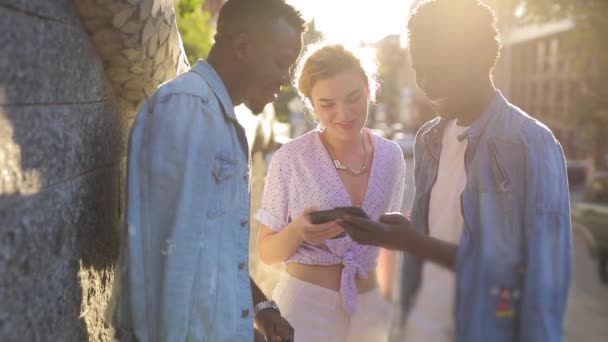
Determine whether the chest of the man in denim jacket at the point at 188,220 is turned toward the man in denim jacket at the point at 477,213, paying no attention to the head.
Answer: yes

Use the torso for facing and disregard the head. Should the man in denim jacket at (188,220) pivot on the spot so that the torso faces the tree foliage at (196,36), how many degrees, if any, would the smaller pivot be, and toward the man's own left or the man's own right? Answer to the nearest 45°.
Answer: approximately 90° to the man's own left

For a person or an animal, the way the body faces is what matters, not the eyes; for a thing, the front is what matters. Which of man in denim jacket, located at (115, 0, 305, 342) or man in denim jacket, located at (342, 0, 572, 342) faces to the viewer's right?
man in denim jacket, located at (115, 0, 305, 342)

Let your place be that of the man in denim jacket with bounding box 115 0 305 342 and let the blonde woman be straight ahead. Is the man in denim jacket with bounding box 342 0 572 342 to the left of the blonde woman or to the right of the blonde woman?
right

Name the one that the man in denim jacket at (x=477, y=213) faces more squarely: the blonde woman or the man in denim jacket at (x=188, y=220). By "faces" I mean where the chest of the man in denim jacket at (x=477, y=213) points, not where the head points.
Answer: the man in denim jacket

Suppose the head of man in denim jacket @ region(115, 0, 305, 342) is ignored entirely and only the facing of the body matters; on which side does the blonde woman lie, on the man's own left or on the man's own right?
on the man's own left

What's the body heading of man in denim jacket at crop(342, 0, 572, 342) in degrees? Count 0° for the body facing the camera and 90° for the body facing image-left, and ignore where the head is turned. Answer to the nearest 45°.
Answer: approximately 45°

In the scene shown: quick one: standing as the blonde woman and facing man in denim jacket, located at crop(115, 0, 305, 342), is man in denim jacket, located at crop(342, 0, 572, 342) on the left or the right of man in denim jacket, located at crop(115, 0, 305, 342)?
left

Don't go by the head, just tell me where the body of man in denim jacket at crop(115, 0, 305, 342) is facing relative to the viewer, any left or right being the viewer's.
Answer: facing to the right of the viewer

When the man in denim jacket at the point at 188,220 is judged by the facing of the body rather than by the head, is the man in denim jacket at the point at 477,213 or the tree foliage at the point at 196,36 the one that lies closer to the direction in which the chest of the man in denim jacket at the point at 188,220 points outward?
the man in denim jacket
